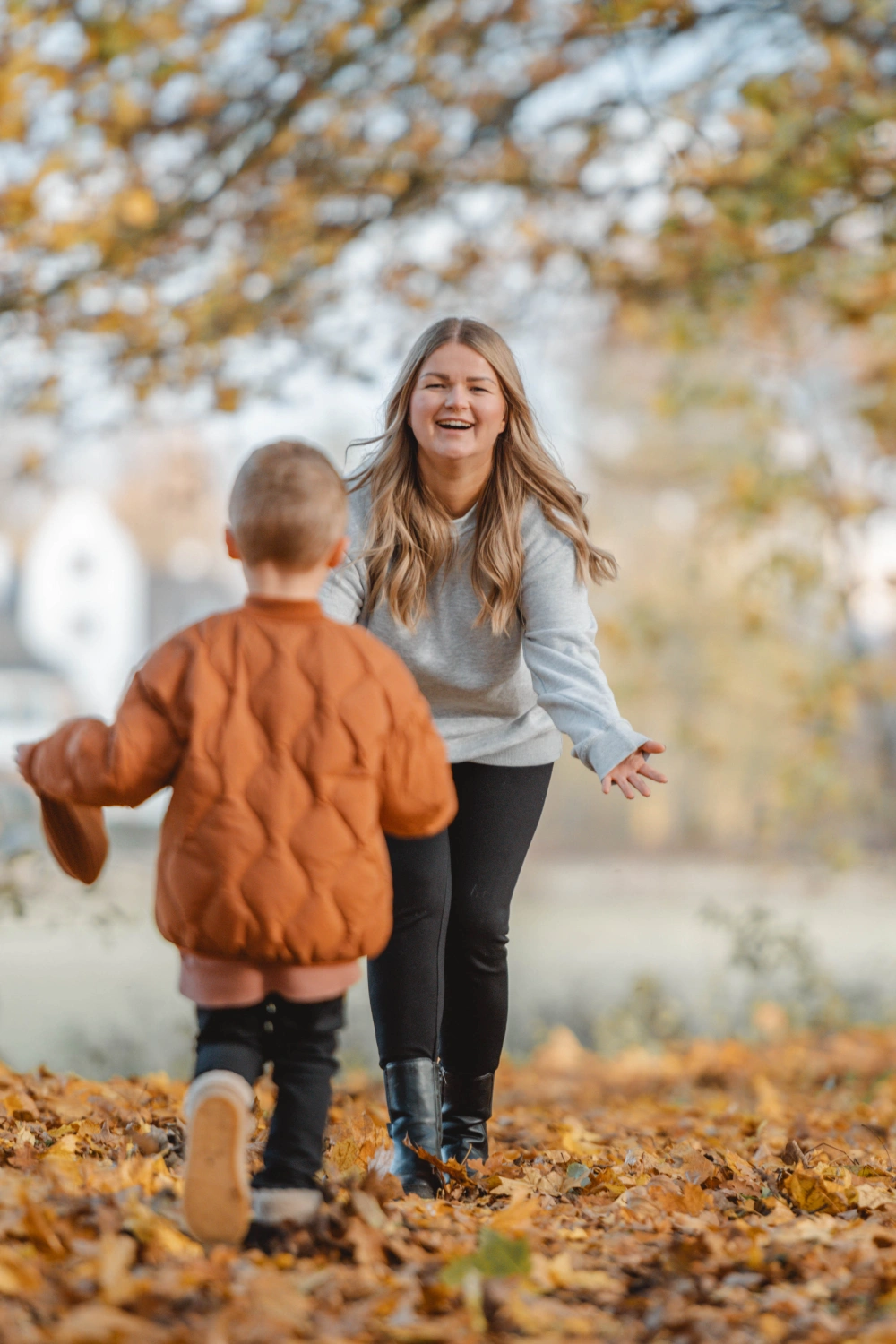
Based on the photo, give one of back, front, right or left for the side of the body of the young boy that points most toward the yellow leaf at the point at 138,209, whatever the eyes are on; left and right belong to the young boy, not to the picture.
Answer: front

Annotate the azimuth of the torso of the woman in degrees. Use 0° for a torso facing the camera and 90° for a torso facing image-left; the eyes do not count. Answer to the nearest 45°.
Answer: approximately 0°

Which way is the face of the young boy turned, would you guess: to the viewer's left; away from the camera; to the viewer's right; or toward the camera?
away from the camera

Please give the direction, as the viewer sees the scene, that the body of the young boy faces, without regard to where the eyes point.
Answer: away from the camera

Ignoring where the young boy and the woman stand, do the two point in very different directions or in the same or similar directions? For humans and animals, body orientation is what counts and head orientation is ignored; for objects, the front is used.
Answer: very different directions

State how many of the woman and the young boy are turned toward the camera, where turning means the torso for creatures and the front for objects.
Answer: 1

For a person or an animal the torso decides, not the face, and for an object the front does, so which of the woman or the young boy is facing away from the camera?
the young boy

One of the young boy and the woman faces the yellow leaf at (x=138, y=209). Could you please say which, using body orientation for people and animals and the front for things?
the young boy

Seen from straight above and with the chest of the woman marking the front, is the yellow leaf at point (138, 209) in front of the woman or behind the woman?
behind
